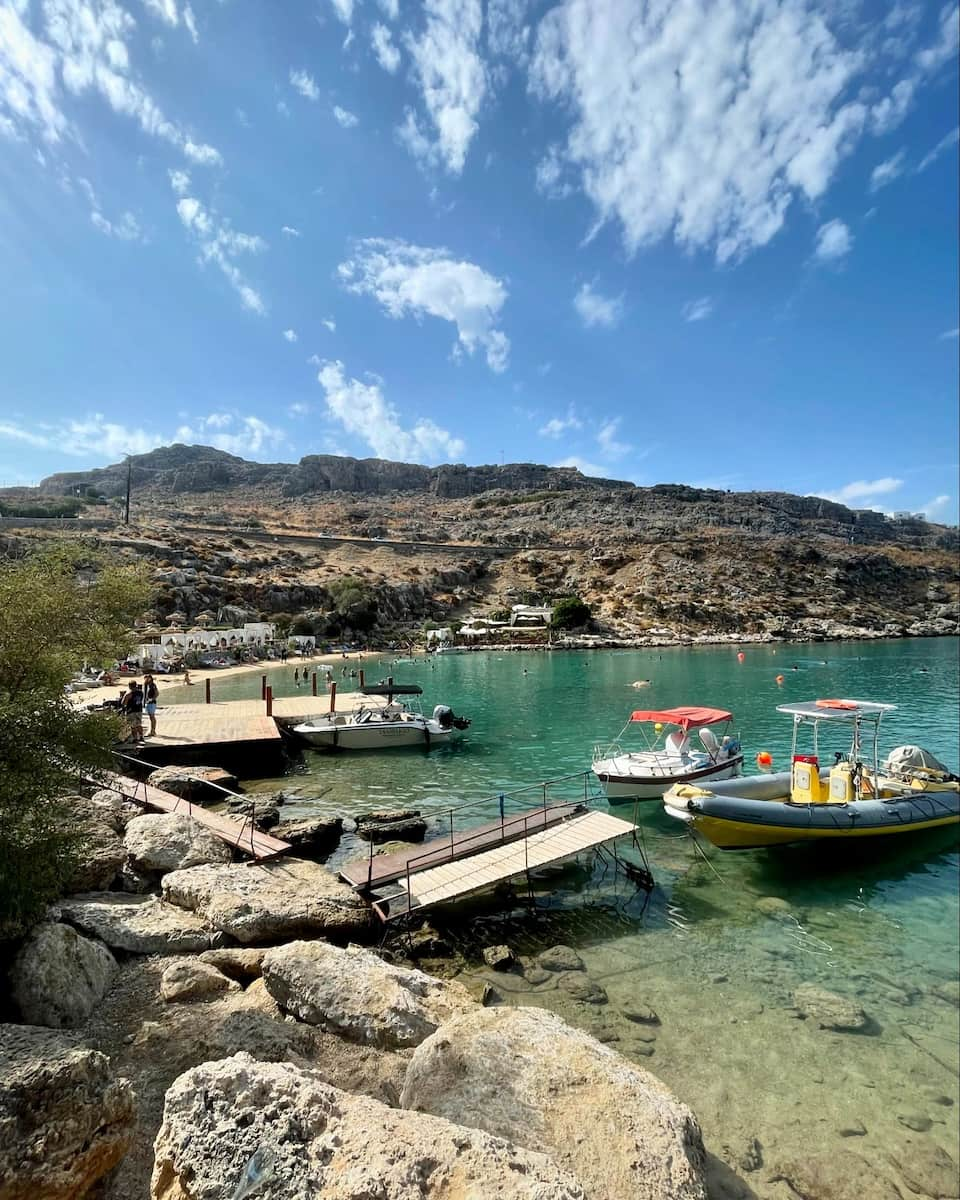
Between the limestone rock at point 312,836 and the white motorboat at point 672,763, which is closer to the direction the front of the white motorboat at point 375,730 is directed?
the limestone rock

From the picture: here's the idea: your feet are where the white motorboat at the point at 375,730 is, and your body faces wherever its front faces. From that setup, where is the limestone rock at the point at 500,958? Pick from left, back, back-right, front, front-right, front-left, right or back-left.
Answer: left

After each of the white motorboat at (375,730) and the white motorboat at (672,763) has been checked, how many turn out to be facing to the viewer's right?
0

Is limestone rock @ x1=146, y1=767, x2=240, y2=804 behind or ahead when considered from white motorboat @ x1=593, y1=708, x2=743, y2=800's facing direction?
ahead

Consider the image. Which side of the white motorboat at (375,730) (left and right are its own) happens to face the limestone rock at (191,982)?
left

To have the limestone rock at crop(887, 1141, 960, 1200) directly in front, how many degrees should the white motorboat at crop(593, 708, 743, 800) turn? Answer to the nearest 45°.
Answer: approximately 45° to its left

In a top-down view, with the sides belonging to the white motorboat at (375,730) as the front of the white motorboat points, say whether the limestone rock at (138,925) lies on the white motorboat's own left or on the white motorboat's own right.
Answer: on the white motorboat's own left

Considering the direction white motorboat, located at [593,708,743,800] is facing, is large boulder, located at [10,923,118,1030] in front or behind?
in front

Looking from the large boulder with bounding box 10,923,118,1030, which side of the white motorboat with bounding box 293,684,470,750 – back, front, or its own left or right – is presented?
left

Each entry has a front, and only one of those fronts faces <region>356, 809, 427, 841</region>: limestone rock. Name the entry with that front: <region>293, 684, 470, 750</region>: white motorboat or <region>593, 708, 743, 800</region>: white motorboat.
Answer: <region>593, 708, 743, 800</region>: white motorboat

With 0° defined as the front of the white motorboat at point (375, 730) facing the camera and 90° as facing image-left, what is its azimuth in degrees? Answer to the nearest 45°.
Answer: approximately 90°

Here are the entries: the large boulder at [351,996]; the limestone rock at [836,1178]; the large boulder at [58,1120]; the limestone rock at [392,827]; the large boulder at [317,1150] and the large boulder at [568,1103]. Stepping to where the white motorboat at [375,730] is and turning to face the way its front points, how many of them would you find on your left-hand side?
6

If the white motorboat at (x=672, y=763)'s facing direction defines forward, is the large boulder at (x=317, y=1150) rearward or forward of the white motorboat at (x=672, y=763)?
forward

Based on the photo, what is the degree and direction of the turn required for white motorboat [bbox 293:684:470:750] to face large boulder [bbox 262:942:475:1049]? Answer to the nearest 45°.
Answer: approximately 90° to its left

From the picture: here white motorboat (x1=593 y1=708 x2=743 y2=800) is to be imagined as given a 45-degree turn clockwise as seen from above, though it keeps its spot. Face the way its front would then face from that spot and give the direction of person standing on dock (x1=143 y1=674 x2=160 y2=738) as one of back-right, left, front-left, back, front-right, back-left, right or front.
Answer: front

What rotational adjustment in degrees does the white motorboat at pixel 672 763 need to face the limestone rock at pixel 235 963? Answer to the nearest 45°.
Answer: approximately 45° to its left

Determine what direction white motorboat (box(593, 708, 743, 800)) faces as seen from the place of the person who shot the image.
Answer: facing the viewer and to the left of the viewer

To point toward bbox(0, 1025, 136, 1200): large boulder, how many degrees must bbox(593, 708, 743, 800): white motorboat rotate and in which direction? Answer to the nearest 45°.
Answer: approximately 45° to its left
